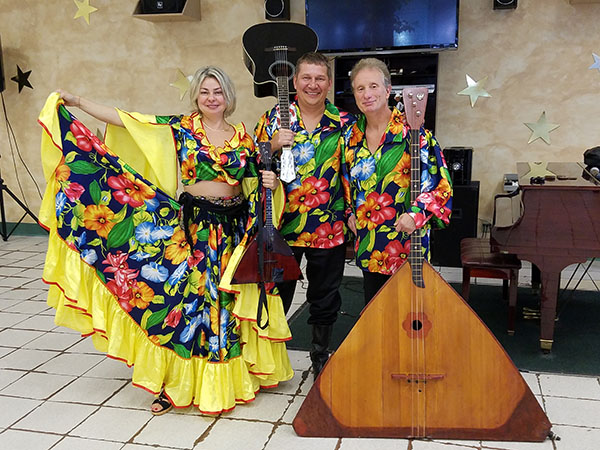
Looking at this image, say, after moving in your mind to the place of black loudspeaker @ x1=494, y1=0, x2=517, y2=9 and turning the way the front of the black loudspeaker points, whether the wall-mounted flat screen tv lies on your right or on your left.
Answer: on your right

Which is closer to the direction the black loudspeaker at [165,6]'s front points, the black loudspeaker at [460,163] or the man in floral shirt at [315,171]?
the man in floral shirt

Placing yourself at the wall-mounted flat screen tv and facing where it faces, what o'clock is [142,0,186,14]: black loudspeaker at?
The black loudspeaker is roughly at 3 o'clock from the wall-mounted flat screen tv.

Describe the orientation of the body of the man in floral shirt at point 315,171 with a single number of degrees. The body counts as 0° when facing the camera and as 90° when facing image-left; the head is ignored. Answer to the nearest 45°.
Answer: approximately 0°

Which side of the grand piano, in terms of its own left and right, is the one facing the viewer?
left
